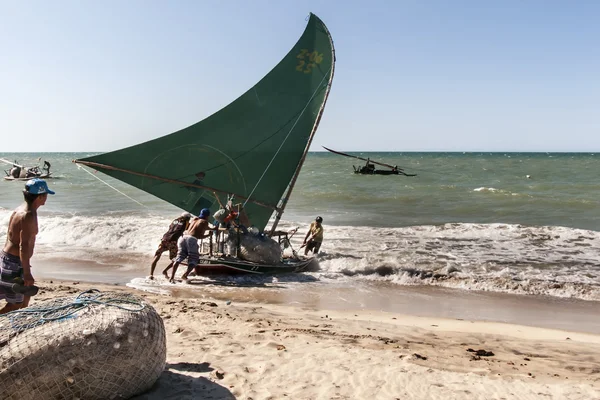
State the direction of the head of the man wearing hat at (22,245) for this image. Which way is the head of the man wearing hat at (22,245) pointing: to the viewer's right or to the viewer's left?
to the viewer's right

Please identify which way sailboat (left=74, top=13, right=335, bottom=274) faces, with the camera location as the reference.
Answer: facing to the right of the viewer

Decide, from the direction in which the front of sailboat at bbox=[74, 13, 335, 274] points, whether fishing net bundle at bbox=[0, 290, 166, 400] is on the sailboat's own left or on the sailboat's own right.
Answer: on the sailboat's own right
